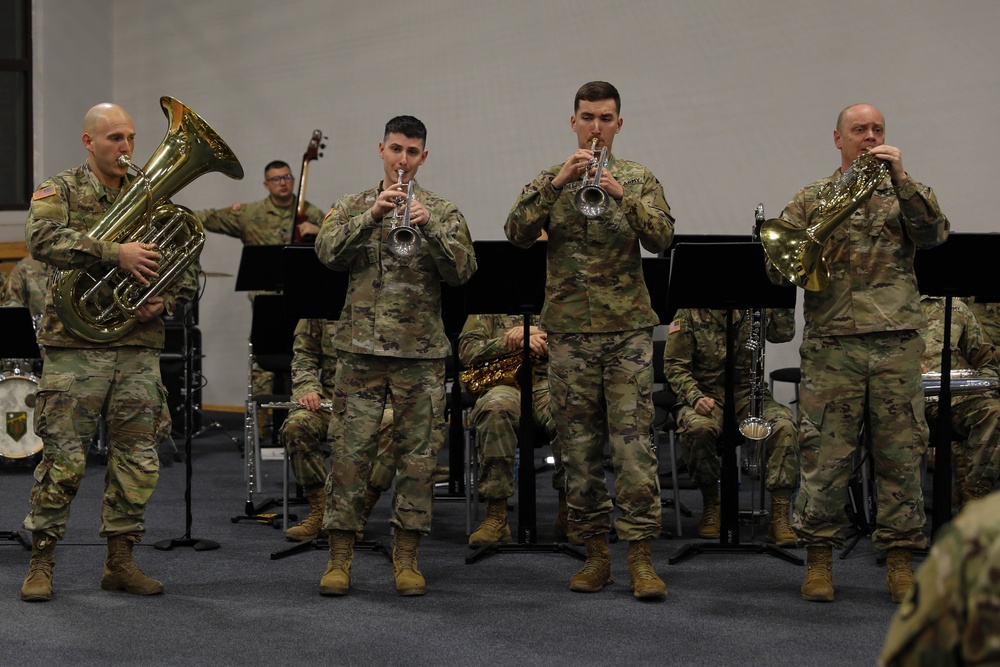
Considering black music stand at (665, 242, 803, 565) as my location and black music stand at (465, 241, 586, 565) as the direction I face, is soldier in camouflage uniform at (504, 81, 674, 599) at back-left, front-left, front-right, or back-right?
front-left

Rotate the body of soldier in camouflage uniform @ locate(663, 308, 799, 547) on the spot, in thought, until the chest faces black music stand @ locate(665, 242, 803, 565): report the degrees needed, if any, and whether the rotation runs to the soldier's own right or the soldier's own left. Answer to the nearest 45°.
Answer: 0° — they already face it

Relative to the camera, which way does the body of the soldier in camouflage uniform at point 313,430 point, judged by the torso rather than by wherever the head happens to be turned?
toward the camera

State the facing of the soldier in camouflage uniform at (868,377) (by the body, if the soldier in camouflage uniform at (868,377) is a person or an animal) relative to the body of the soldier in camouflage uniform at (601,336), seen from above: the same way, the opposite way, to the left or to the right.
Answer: the same way

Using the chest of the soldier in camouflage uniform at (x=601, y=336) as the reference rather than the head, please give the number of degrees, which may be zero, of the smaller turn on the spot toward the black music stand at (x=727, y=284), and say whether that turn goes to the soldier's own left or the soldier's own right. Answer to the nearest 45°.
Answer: approximately 135° to the soldier's own left

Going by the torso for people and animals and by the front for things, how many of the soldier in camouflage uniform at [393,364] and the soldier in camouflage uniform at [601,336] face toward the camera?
2

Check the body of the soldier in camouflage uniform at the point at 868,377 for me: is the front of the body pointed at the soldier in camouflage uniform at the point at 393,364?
no

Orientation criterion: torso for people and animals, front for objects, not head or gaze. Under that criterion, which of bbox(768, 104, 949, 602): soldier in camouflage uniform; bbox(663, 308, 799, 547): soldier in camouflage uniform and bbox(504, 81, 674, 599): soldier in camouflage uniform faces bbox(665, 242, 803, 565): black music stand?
bbox(663, 308, 799, 547): soldier in camouflage uniform

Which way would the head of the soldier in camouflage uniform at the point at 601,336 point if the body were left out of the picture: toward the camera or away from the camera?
toward the camera

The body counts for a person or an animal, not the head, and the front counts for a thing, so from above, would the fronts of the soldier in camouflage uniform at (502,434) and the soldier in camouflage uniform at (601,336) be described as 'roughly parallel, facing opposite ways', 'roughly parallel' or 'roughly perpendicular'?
roughly parallel

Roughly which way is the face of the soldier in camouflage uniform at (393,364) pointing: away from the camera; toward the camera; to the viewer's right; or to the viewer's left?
toward the camera

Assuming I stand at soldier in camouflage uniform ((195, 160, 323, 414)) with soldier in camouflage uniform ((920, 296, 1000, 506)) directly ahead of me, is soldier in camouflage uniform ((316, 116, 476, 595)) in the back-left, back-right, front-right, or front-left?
front-right

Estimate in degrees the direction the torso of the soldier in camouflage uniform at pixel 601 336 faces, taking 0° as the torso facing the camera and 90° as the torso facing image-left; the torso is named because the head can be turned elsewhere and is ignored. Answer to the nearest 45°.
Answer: approximately 0°

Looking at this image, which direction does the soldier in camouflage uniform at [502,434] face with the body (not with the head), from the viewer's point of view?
toward the camera

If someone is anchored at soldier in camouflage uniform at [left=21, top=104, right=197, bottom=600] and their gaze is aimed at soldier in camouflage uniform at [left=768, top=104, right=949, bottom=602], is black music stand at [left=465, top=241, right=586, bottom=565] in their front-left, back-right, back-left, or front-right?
front-left

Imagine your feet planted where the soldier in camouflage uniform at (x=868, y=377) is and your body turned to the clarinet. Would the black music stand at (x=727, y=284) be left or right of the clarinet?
left

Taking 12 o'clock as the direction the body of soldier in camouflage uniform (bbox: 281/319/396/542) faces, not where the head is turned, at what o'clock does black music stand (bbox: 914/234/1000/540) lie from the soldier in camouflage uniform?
The black music stand is roughly at 10 o'clock from the soldier in camouflage uniform.

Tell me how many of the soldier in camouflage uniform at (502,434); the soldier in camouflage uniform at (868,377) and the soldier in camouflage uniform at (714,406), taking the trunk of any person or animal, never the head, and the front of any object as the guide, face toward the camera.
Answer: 3

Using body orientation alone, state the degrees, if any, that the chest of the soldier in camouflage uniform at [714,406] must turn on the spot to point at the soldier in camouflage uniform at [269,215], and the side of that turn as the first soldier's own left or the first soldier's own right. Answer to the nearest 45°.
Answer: approximately 135° to the first soldier's own right
